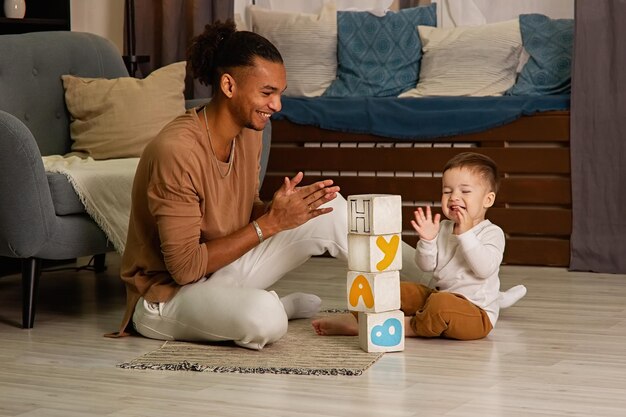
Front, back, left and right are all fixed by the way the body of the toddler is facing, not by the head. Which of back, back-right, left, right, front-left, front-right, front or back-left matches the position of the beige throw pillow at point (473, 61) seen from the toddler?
back-right

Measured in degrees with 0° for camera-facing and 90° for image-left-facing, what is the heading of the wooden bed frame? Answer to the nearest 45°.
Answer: approximately 0°

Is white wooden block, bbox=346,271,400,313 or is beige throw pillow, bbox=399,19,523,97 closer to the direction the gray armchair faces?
the white wooden block

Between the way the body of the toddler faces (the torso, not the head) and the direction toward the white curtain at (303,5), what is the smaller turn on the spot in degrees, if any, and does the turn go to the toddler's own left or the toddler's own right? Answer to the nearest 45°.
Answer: approximately 135° to the toddler's own right

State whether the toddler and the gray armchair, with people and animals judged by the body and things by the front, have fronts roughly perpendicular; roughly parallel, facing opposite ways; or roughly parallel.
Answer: roughly perpendicular

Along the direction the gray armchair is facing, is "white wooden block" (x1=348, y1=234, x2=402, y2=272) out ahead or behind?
ahead

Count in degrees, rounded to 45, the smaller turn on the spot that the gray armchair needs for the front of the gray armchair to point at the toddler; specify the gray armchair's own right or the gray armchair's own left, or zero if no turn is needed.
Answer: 0° — it already faces them

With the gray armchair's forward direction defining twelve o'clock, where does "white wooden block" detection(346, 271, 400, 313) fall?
The white wooden block is roughly at 12 o'clock from the gray armchair.

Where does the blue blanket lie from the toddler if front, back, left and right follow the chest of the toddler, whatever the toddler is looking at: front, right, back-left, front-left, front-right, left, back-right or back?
back-right

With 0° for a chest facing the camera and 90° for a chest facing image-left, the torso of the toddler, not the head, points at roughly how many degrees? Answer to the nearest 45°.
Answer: approximately 45°

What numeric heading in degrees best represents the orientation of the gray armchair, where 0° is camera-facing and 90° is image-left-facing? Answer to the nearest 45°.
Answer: approximately 315°

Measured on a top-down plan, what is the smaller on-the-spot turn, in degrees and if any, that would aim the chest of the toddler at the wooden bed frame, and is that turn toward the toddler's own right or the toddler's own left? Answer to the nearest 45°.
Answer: approximately 135° to the toddler's own right
